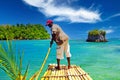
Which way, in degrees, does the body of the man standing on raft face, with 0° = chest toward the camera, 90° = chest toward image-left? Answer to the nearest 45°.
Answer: approximately 45°
